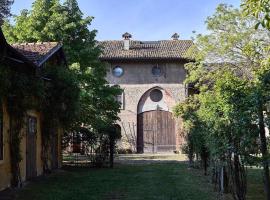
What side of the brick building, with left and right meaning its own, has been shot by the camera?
front

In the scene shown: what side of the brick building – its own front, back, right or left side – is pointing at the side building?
front

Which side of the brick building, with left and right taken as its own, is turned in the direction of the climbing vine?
front
